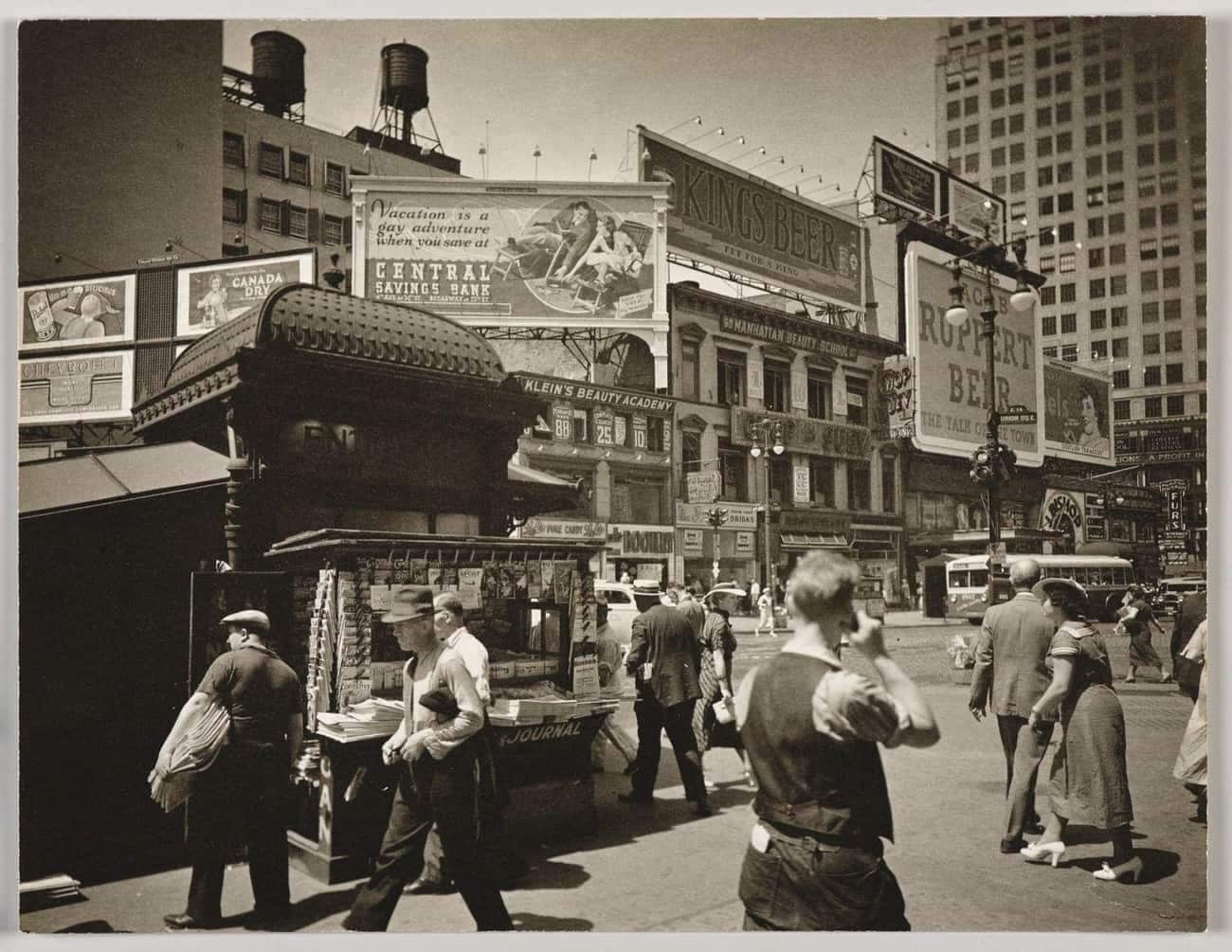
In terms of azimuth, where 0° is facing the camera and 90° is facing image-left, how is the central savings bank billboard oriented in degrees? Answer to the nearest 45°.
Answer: approximately 0°

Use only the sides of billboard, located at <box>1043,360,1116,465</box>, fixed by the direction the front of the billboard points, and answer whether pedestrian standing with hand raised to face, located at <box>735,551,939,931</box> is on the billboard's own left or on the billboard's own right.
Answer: on the billboard's own right

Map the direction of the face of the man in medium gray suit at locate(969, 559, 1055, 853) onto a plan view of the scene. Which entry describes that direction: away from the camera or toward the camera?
away from the camera

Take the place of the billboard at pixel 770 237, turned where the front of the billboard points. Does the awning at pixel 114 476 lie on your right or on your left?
on your right

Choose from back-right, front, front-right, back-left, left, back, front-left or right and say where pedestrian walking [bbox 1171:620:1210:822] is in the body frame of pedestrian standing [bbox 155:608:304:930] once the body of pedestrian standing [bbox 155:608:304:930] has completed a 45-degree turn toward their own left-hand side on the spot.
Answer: back

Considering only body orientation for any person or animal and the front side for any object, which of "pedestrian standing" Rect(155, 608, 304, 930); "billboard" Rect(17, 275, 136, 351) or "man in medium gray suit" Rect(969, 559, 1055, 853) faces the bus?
the man in medium gray suit

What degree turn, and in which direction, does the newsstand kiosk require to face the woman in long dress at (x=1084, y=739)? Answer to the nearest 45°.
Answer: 0° — it already faces them
